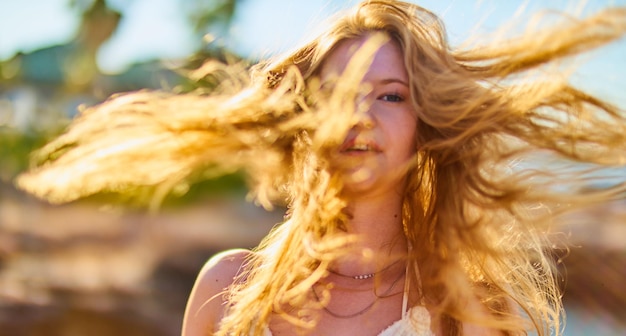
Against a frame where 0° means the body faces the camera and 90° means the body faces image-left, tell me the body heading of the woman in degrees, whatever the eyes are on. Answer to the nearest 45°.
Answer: approximately 0°
